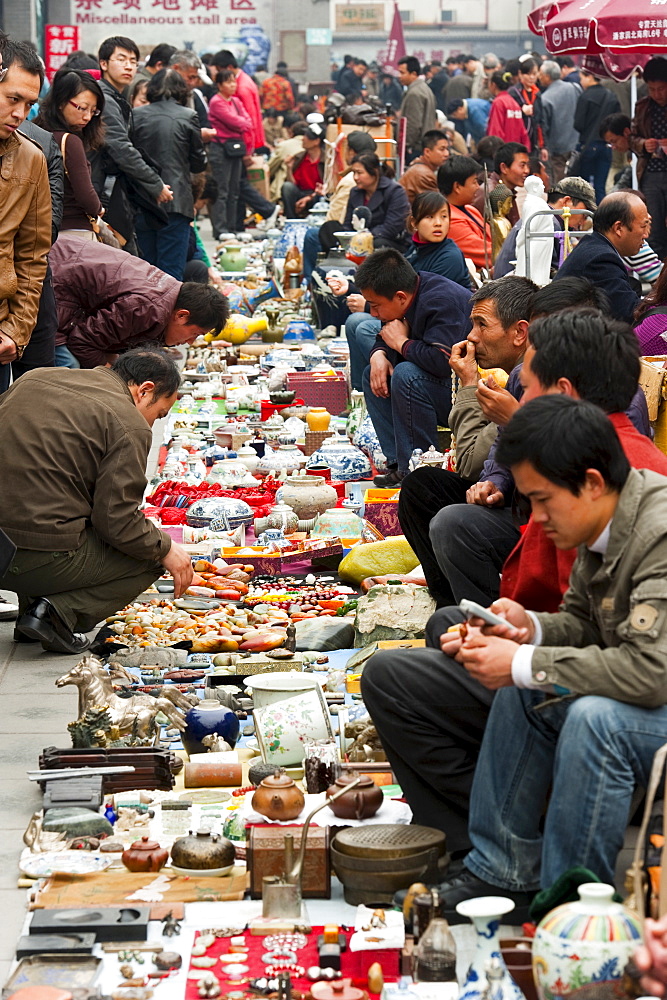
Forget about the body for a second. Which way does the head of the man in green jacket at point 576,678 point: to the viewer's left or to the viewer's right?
to the viewer's left

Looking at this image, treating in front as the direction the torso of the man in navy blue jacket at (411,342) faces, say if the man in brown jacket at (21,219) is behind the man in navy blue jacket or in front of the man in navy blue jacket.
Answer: in front

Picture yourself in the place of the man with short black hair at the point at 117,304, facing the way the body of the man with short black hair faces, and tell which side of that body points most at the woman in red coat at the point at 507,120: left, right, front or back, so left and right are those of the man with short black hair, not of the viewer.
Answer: left

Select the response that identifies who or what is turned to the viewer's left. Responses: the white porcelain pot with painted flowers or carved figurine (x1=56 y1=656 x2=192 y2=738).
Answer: the carved figurine

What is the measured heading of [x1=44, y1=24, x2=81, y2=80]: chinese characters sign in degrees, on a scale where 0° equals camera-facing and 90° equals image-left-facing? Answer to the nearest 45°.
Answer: approximately 0°

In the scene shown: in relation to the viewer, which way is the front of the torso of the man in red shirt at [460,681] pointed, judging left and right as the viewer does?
facing to the left of the viewer

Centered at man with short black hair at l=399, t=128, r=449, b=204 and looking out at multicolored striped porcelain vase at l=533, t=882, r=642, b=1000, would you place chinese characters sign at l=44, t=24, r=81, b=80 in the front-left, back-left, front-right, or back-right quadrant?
back-right

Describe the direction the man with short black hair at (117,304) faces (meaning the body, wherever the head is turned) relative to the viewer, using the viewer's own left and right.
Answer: facing to the right of the viewer
